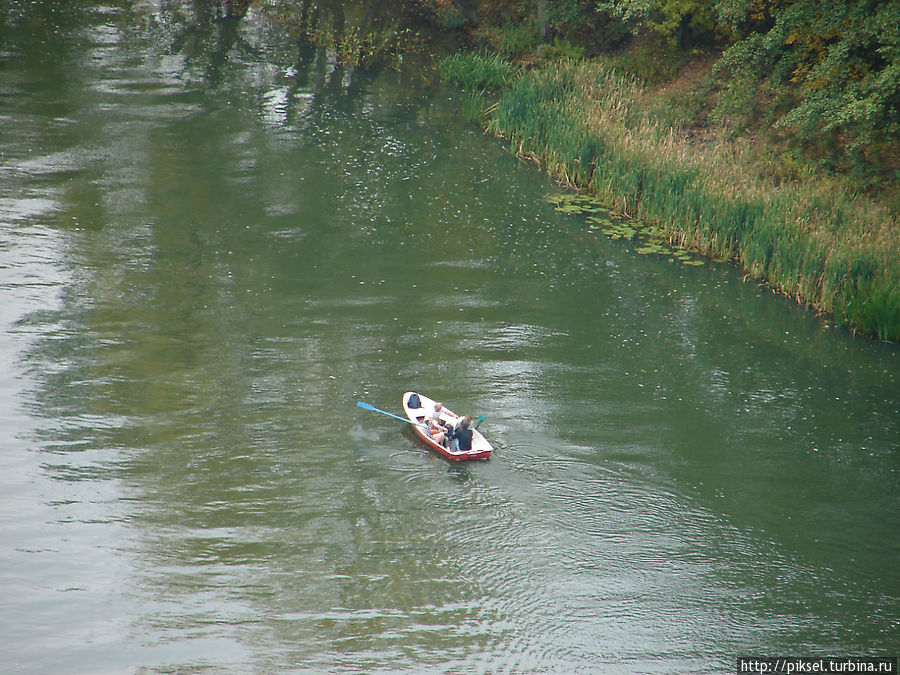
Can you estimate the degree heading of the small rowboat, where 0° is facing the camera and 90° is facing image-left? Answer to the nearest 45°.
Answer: approximately 135°

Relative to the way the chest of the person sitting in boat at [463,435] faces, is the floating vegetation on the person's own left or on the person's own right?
on the person's own right

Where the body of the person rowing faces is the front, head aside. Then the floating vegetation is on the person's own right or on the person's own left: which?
on the person's own left

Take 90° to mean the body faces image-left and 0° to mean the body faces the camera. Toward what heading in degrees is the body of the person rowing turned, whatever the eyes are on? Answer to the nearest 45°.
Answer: approximately 315°

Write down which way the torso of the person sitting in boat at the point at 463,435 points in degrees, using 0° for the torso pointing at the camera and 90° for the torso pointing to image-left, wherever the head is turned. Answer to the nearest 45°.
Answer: approximately 135°

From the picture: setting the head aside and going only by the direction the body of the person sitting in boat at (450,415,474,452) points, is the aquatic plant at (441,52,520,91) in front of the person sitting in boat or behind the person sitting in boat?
in front

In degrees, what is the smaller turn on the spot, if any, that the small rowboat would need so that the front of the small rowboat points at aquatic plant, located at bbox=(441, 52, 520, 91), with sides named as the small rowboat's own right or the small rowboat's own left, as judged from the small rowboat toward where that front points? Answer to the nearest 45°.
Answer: approximately 45° to the small rowboat's own right

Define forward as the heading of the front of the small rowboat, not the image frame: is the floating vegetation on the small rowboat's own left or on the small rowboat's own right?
on the small rowboat's own right
